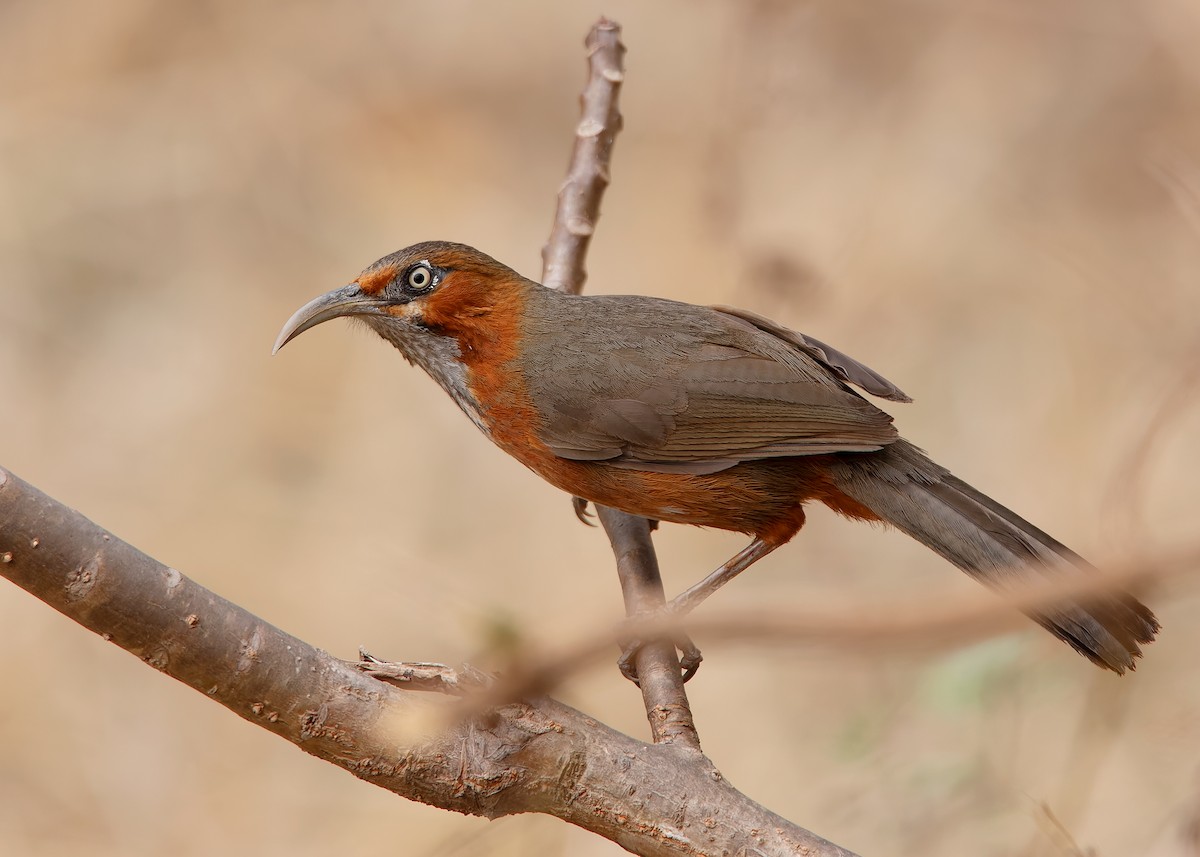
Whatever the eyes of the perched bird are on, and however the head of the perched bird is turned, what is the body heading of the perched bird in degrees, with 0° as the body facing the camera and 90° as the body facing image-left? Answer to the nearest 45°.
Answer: approximately 90°
